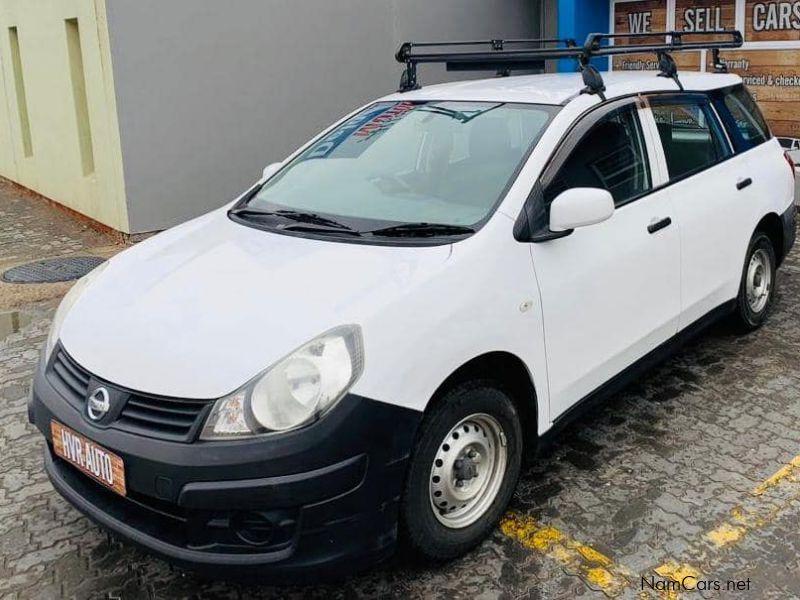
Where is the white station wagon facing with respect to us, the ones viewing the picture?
facing the viewer and to the left of the viewer

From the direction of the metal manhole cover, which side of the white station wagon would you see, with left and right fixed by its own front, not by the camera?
right
